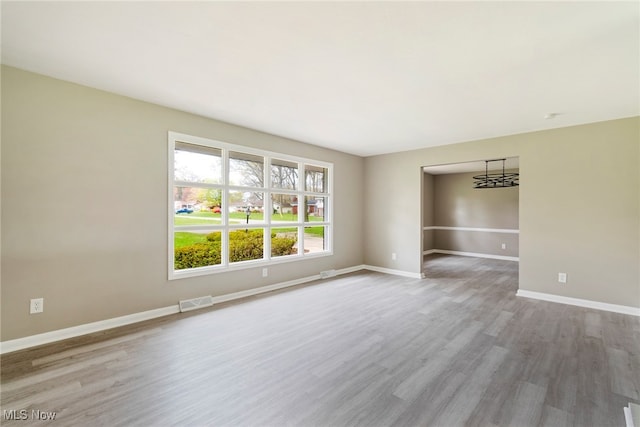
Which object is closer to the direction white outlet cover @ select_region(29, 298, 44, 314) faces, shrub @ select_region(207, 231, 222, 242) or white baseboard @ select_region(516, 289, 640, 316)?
the white baseboard

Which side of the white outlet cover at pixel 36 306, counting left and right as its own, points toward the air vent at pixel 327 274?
left

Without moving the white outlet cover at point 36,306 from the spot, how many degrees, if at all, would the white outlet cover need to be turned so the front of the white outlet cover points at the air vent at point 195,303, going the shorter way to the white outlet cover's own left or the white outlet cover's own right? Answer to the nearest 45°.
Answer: approximately 90° to the white outlet cover's own left

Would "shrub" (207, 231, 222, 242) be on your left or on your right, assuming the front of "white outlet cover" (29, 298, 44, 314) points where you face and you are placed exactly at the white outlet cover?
on your left

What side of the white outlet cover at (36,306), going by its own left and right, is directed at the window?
left

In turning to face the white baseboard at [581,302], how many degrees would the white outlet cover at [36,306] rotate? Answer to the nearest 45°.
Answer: approximately 45° to its left
